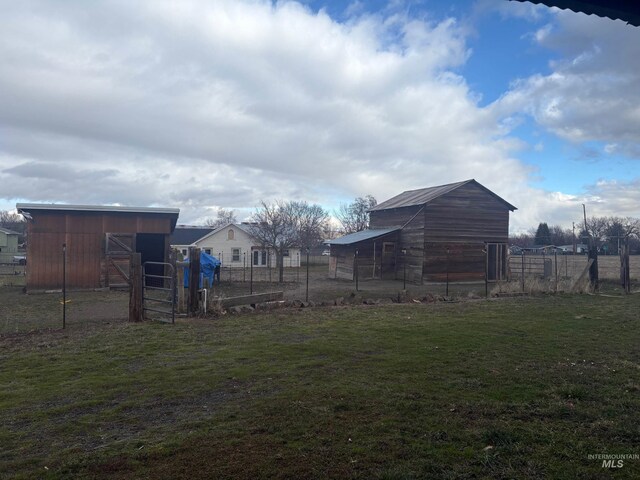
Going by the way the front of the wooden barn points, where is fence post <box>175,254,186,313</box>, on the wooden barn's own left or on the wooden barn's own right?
on the wooden barn's own right

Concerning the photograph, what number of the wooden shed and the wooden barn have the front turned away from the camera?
0

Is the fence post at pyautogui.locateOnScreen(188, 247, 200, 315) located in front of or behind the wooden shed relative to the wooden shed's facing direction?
in front

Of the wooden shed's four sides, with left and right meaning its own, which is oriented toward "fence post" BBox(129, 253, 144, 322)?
front

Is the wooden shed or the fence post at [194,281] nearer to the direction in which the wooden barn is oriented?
the fence post

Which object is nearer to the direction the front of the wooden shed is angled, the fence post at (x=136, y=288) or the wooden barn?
the fence post

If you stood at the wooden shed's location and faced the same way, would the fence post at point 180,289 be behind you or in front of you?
in front

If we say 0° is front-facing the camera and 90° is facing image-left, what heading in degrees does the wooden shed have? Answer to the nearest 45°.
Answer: approximately 0°

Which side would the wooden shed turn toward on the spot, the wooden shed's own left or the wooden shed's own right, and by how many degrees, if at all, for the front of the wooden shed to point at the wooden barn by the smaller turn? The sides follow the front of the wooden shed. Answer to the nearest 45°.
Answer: approximately 90° to the wooden shed's own left

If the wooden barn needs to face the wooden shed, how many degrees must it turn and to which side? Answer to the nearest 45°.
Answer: approximately 90° to its right

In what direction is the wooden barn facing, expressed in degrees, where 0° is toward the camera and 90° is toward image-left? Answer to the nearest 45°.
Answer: approximately 315°

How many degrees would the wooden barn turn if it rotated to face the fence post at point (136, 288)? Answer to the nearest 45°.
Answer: approximately 45° to its right
